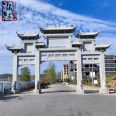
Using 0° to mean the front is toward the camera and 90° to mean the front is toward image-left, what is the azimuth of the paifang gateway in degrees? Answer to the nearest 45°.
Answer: approximately 0°
